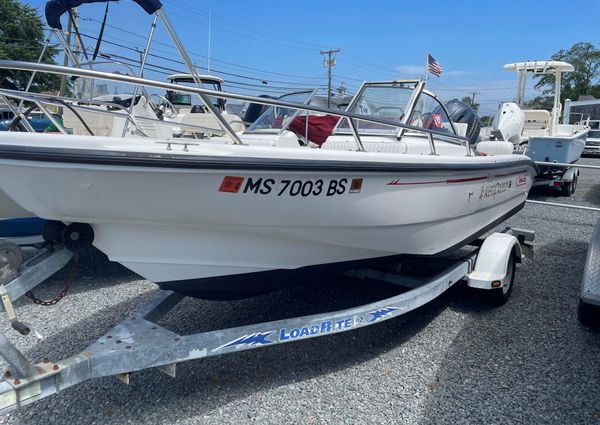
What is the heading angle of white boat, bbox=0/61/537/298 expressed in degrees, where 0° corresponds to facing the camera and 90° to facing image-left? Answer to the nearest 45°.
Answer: approximately 45°

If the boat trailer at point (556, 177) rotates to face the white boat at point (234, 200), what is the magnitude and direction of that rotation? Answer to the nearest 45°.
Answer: approximately 135° to its right

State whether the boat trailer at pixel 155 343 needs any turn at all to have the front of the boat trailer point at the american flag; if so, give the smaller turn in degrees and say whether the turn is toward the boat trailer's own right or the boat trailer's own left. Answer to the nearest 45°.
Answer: approximately 180°

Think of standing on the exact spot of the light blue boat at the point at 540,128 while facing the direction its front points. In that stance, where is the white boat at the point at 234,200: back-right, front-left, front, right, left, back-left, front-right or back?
back-right

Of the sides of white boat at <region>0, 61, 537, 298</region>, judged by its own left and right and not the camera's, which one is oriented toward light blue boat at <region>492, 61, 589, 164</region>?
back

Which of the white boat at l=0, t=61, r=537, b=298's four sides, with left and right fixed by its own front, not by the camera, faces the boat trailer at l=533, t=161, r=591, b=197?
back

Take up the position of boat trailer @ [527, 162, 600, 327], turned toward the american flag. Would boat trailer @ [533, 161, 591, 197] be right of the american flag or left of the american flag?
right

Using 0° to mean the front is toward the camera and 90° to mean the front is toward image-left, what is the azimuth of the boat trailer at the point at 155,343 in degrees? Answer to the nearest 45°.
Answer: approximately 45°

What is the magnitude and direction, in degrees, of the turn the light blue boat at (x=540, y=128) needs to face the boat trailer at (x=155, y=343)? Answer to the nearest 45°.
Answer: approximately 135° to its right

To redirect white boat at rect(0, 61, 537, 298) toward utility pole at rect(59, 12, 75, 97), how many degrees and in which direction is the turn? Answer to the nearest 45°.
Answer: approximately 90° to its right

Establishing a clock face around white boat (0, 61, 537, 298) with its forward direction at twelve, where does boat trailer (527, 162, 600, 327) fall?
The boat trailer is roughly at 7 o'clock from the white boat.

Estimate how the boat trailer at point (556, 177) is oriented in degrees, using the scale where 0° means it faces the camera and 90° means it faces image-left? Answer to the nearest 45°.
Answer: approximately 225°

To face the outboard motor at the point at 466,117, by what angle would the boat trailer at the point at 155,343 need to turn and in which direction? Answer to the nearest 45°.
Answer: approximately 180°
